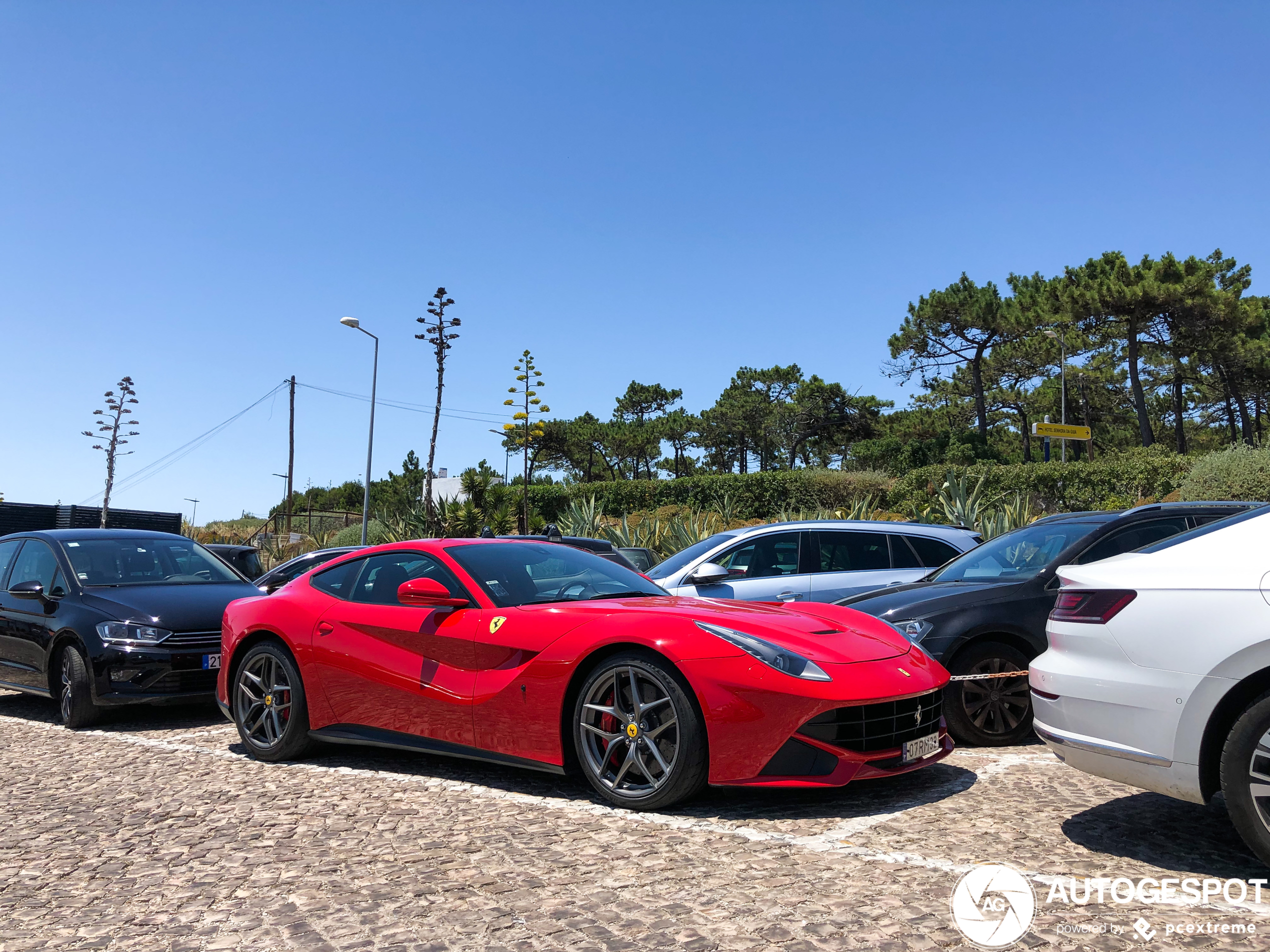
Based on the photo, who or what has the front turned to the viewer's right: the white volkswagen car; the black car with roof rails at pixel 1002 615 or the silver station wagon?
the white volkswagen car

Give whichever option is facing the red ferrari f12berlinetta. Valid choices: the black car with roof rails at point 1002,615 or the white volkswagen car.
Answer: the black car with roof rails

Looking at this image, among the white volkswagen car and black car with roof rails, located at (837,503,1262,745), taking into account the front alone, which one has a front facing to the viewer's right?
the white volkswagen car

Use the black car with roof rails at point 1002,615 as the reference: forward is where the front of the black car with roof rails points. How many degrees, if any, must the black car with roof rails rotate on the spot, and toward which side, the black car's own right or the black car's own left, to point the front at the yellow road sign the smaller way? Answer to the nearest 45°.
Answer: approximately 135° to the black car's own right

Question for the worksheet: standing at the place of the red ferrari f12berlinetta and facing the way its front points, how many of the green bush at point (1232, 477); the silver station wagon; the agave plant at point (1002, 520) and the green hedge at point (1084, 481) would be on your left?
4

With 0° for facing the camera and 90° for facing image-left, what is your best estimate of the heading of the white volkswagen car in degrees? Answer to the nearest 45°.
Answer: approximately 270°

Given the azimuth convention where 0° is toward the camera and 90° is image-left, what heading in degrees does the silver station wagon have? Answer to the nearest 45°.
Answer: approximately 90°

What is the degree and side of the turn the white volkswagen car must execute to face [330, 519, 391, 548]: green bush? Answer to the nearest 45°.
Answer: approximately 135° to its left

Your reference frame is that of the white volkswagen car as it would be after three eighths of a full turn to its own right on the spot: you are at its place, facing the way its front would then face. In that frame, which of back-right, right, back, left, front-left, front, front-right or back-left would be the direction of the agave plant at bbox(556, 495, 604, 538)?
right

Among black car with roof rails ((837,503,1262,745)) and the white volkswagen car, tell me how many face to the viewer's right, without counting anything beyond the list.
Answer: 1

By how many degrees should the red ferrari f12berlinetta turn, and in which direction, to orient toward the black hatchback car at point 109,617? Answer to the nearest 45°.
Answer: approximately 180°

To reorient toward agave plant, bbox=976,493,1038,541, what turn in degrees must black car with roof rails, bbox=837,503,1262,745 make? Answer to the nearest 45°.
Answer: approximately 135° to its right

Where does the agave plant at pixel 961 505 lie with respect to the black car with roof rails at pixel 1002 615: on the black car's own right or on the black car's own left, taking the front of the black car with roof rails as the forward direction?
on the black car's own right

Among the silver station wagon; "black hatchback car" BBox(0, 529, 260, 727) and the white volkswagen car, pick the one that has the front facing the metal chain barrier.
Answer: the black hatchback car

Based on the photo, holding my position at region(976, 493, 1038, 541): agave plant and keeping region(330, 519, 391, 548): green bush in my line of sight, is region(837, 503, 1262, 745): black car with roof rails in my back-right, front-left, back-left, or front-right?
back-left
